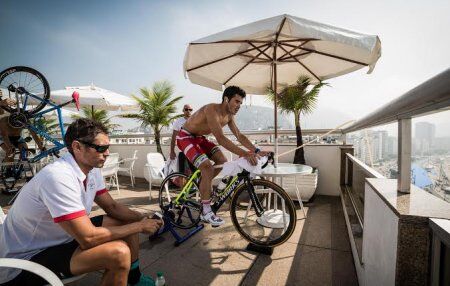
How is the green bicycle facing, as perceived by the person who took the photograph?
facing the viewer and to the right of the viewer

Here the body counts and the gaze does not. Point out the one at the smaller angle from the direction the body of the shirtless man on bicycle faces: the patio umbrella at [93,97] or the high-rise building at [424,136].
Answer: the high-rise building

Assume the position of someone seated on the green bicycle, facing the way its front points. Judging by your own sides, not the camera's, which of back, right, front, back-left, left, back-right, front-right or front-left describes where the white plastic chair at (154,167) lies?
back

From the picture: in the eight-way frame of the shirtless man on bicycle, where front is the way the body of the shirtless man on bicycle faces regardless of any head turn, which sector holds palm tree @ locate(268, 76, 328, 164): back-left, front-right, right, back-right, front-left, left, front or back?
left

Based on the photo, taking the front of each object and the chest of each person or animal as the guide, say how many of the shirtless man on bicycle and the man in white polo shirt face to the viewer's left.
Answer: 0

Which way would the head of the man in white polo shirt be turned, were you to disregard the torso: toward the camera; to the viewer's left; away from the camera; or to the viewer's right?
to the viewer's right

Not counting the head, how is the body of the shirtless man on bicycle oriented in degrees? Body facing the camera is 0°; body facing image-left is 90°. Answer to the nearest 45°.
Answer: approximately 315°

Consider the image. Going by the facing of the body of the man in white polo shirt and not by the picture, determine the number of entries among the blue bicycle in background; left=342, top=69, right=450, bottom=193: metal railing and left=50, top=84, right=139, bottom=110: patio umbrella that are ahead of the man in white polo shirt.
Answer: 1

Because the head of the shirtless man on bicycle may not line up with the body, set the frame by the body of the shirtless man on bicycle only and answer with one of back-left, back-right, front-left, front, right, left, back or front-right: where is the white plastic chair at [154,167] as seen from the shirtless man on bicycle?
back

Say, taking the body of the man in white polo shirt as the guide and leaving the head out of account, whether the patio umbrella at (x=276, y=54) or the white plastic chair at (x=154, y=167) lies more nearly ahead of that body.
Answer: the patio umbrella

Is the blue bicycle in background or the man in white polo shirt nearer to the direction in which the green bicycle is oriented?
the man in white polo shirt

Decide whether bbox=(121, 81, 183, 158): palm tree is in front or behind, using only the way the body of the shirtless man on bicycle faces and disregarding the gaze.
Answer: behind

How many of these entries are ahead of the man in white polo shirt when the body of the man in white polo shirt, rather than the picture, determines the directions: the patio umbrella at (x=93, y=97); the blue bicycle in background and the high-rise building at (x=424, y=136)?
1

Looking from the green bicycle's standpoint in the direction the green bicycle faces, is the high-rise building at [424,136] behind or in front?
in front

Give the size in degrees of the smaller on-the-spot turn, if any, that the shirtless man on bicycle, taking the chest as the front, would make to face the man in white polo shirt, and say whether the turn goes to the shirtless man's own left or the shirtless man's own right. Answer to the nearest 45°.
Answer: approximately 90° to the shirtless man's own right

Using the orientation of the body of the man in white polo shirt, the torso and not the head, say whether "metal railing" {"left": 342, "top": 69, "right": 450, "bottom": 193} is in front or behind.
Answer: in front

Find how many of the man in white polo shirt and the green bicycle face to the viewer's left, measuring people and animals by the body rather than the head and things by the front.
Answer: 0

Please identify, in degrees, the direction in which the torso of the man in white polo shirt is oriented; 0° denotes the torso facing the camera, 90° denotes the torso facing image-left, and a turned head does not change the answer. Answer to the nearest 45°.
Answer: approximately 315°
